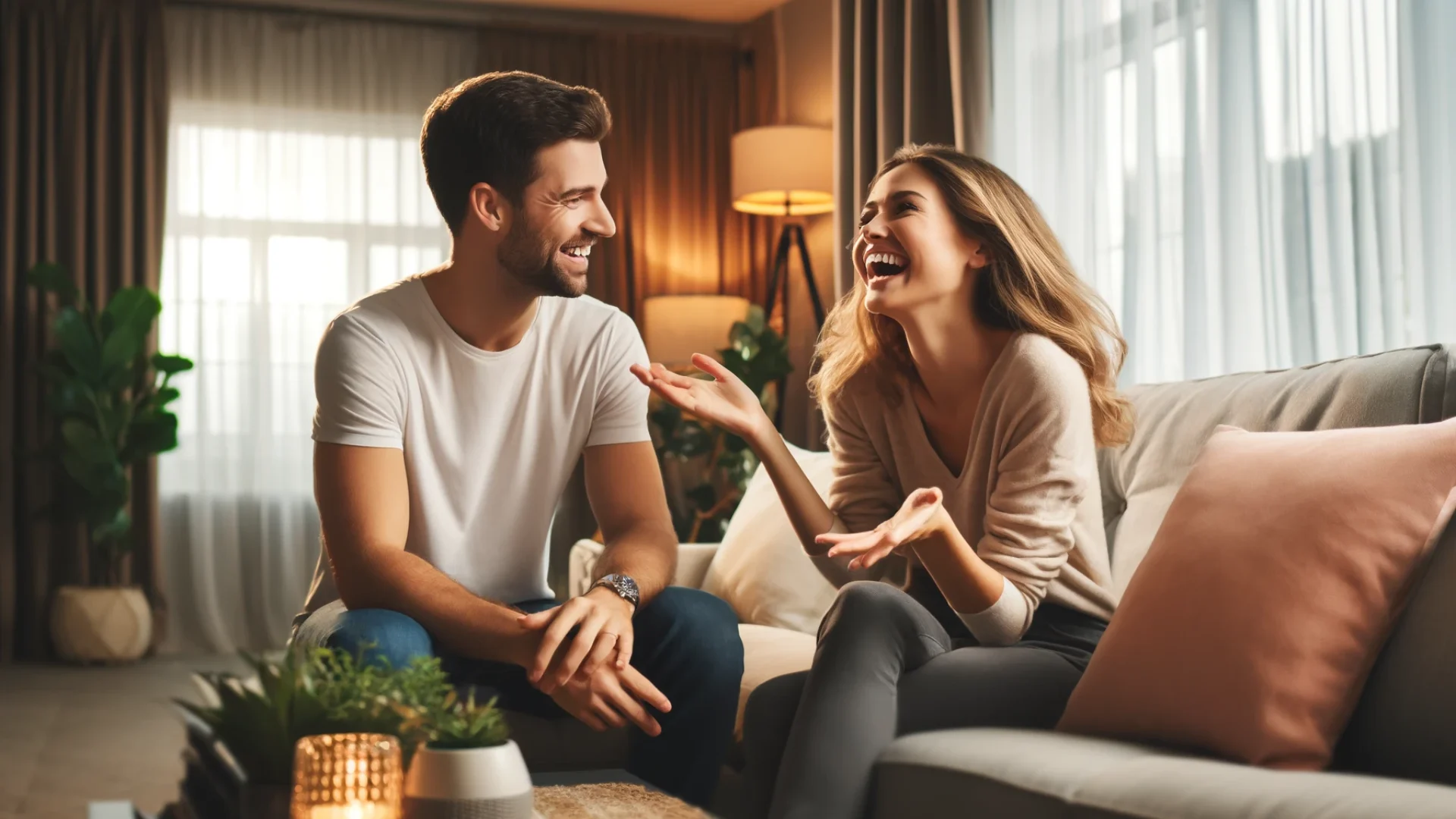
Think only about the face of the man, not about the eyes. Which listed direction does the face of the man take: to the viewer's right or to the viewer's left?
to the viewer's right

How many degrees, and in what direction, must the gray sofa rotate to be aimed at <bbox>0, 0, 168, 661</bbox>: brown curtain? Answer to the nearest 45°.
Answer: approximately 90° to its right

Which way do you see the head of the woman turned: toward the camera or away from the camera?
toward the camera

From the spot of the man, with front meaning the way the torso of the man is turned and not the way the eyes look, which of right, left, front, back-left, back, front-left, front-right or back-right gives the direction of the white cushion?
left

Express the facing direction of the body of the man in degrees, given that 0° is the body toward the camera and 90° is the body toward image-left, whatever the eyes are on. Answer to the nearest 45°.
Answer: approximately 315°

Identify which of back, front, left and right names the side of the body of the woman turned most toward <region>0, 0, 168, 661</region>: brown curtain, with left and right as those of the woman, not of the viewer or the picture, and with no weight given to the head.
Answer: right

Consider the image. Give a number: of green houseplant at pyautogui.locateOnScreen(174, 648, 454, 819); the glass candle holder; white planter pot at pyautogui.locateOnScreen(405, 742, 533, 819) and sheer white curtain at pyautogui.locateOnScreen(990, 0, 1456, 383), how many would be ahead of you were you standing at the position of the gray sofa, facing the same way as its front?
3

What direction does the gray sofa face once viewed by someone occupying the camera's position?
facing the viewer and to the left of the viewer

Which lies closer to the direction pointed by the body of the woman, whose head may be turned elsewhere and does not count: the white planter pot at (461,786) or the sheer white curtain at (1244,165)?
the white planter pot

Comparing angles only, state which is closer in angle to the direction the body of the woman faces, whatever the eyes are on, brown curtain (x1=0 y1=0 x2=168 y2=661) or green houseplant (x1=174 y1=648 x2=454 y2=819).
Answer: the green houseplant

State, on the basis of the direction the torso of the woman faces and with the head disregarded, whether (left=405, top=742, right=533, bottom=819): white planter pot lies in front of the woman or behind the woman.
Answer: in front

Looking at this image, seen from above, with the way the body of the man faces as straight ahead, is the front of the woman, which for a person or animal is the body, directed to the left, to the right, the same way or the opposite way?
to the right

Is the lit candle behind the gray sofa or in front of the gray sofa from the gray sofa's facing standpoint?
in front

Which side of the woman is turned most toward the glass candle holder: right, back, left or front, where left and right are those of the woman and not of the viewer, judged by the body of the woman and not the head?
front

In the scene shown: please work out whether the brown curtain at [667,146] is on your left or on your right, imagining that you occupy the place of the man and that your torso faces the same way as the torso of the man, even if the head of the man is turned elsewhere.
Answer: on your left
